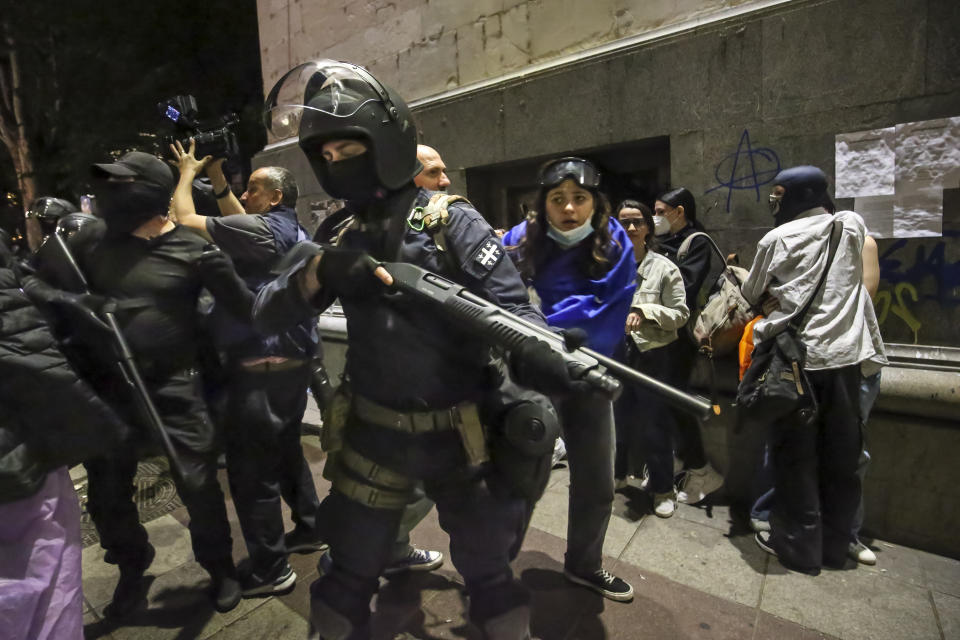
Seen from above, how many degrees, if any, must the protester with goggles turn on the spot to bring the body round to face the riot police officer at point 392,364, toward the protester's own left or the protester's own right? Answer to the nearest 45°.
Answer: approximately 45° to the protester's own right

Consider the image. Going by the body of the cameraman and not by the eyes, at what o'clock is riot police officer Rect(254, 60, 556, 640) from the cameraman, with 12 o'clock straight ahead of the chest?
The riot police officer is roughly at 7 o'clock from the cameraman.

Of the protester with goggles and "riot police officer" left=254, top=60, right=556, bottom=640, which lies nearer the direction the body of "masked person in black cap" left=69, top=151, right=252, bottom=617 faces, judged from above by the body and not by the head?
the riot police officer

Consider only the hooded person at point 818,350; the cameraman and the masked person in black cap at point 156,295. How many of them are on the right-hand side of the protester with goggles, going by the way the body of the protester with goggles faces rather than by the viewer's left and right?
2

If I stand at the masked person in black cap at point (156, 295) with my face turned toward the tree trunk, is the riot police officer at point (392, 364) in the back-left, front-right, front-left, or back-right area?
back-right

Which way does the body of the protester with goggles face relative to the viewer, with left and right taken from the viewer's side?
facing the viewer

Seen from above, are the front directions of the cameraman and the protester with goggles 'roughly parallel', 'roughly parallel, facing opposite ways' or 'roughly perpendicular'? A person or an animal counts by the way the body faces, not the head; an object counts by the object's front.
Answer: roughly perpendicular

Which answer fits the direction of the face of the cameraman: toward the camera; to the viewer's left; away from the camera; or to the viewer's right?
to the viewer's left

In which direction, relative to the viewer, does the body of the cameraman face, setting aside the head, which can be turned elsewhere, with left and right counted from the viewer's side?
facing away from the viewer and to the left of the viewer

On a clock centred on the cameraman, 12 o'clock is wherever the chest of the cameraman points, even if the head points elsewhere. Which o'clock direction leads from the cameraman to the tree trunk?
The tree trunk is roughly at 1 o'clock from the cameraman.
